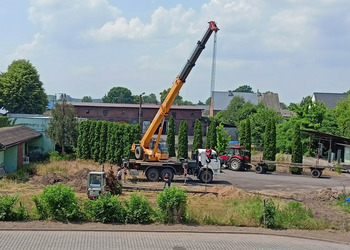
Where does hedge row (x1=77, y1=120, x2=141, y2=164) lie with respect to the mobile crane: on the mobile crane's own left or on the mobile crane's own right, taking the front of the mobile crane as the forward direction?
on the mobile crane's own left

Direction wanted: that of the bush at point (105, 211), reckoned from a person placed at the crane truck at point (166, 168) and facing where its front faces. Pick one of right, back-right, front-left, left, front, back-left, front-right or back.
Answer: right

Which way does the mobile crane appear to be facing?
to the viewer's right

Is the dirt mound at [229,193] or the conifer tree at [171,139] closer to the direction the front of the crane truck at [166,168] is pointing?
the dirt mound

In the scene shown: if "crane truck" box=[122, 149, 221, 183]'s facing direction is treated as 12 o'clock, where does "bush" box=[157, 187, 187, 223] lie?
The bush is roughly at 3 o'clock from the crane truck.

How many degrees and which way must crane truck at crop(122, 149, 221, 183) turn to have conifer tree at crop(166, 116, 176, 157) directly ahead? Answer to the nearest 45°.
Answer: approximately 90° to its left

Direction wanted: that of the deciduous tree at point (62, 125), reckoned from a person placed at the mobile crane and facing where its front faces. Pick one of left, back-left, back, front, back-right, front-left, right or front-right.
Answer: back-left

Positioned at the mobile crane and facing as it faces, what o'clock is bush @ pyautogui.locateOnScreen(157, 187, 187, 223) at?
The bush is roughly at 3 o'clock from the mobile crane.

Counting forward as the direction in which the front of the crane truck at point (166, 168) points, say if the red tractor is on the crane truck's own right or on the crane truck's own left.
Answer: on the crane truck's own left

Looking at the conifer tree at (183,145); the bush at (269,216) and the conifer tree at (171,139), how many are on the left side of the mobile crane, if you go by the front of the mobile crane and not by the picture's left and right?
2

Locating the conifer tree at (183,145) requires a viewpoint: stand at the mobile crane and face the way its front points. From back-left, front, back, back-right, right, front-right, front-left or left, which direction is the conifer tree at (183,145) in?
left

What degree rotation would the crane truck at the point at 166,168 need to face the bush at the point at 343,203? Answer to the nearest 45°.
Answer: approximately 45° to its right

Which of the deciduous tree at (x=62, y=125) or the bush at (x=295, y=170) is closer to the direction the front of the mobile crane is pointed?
the bush

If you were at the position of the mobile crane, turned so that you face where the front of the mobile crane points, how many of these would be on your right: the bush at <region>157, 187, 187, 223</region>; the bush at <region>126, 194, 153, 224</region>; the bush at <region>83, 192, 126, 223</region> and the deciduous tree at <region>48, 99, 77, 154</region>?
3
